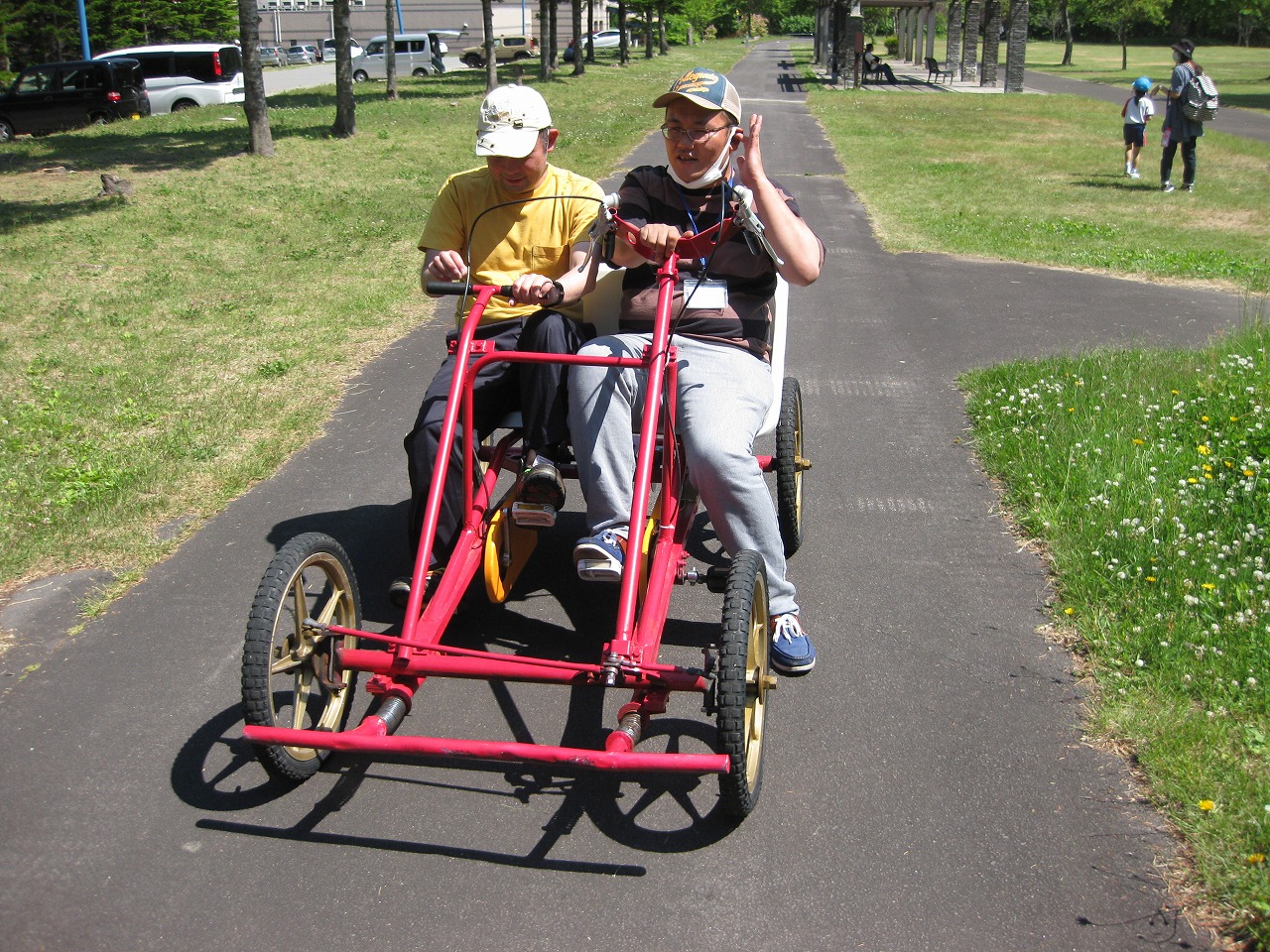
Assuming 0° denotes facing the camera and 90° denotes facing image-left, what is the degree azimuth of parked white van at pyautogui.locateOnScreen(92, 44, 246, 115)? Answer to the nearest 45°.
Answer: approximately 135°

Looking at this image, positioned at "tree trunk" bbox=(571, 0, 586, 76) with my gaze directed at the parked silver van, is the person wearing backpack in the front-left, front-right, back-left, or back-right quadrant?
back-left

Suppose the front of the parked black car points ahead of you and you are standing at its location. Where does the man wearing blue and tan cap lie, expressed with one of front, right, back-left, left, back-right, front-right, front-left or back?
back-left

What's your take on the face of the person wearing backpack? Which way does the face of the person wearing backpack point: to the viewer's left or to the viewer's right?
to the viewer's left

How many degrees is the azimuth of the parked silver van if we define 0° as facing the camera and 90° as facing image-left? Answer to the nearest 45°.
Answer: approximately 90°

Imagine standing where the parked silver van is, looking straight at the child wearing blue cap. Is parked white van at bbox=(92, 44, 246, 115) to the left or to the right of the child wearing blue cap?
right

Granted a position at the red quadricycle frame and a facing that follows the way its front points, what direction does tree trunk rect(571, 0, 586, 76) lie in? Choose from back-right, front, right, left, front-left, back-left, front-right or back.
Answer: back

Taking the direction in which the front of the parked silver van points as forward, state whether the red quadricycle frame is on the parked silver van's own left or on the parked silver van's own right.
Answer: on the parked silver van's own left

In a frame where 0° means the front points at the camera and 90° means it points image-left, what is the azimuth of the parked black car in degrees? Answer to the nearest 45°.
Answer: approximately 135°

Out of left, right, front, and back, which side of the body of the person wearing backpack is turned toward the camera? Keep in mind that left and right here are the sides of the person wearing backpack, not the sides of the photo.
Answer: left

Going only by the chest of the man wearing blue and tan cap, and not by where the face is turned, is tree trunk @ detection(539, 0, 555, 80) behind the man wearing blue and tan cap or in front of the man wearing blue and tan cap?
behind

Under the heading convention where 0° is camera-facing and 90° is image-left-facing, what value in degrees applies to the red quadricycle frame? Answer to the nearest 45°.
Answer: approximately 0°
